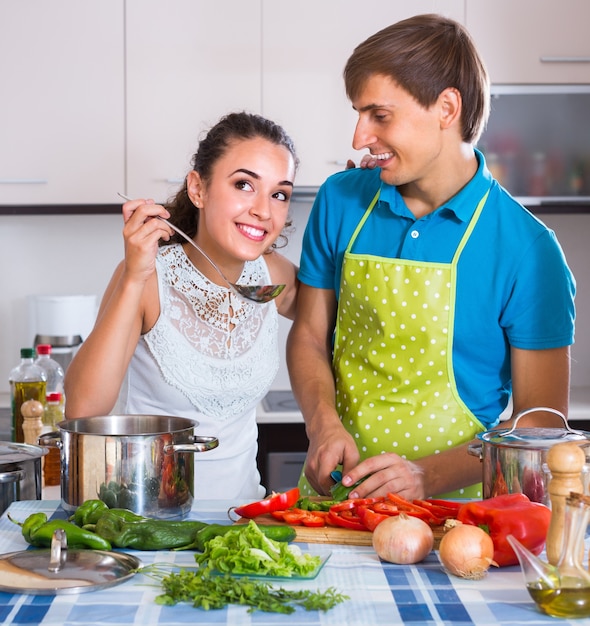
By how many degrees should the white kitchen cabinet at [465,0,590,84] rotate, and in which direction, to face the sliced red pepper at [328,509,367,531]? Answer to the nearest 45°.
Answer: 0° — it already faces it

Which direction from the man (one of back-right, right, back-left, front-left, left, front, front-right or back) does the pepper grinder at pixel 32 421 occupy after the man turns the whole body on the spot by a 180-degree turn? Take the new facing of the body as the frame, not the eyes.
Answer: back-left

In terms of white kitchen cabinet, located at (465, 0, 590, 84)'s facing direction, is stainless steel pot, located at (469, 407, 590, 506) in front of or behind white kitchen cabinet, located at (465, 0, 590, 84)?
in front

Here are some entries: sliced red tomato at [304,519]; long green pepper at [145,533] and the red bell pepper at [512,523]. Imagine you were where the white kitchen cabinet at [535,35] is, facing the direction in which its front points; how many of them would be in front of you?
3

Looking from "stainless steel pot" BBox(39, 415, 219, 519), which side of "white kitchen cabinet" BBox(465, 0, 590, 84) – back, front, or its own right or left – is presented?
front

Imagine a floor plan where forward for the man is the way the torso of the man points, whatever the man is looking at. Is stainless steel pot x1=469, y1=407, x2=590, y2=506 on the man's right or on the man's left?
on the man's left

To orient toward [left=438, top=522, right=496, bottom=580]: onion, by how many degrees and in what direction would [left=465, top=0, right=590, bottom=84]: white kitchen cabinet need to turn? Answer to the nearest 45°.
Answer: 0° — it already faces it

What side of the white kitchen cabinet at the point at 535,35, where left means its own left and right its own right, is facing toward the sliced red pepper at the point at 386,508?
front

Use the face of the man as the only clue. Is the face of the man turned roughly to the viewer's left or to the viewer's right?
to the viewer's left

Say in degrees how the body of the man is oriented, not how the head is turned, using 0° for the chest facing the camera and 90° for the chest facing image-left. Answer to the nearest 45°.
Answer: approximately 45°

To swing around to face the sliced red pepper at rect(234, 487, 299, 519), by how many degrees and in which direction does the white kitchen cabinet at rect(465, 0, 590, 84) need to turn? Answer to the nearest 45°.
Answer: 0° — it already faces it

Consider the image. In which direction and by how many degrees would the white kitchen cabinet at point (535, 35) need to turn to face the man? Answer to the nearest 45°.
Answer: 0° — it already faces them

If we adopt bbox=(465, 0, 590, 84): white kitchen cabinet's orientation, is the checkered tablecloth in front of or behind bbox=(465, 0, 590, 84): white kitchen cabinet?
in front

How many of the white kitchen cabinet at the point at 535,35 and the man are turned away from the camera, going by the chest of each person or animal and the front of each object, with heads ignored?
0
